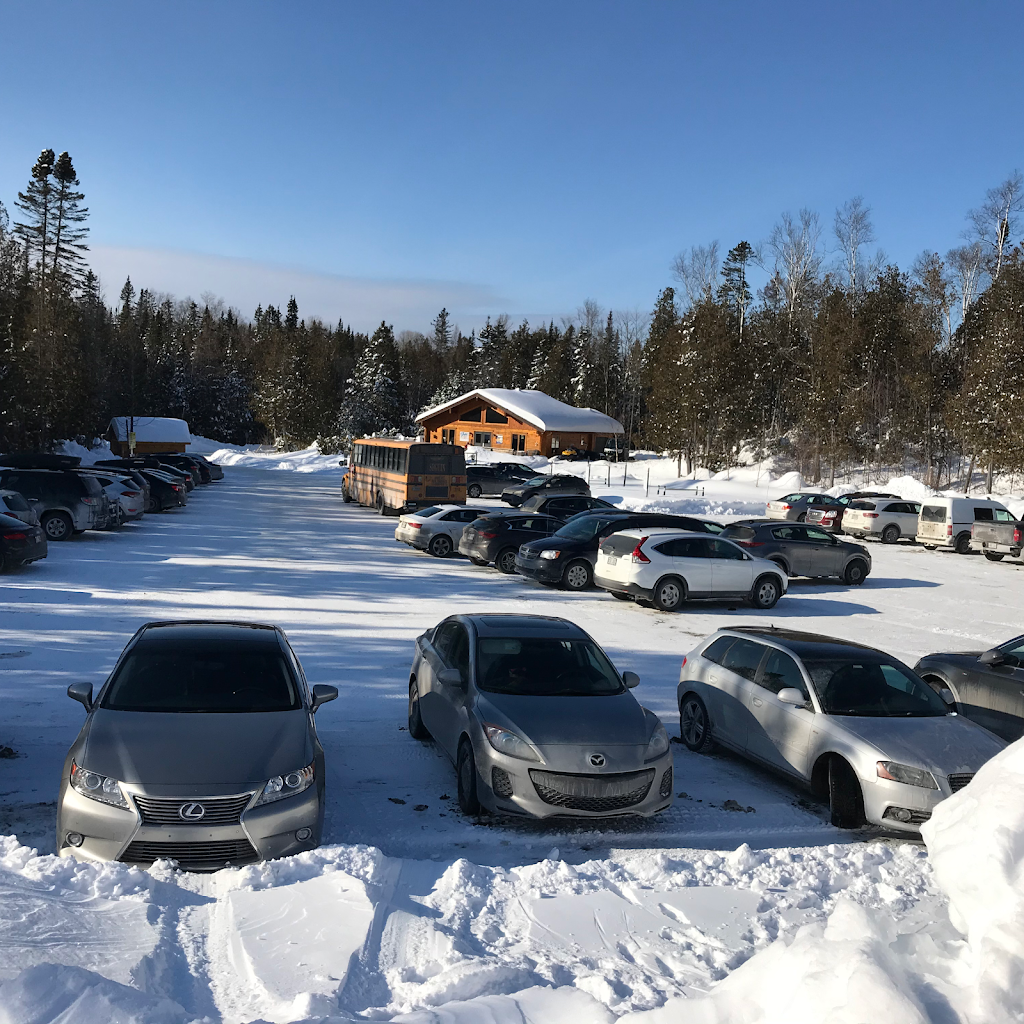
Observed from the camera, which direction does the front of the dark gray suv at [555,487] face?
facing the viewer and to the left of the viewer

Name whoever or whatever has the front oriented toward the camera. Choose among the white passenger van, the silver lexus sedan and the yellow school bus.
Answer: the silver lexus sedan

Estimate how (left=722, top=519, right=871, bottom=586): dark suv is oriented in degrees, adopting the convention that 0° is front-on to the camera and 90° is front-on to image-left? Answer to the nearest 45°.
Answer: approximately 225°

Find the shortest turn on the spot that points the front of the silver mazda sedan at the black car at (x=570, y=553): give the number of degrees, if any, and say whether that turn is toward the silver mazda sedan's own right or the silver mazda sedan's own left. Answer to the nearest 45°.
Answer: approximately 135° to the silver mazda sedan's own left

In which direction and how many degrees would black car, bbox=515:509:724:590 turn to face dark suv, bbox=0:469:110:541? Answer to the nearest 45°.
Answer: approximately 45° to its right

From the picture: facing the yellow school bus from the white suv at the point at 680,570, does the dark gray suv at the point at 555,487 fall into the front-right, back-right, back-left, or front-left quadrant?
front-right

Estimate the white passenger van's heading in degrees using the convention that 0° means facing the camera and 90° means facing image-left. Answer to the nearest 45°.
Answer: approximately 225°

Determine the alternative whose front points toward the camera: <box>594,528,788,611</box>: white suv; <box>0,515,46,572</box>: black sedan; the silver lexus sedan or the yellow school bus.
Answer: the silver lexus sedan

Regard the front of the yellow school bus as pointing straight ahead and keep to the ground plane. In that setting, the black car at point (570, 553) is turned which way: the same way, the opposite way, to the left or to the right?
to the left

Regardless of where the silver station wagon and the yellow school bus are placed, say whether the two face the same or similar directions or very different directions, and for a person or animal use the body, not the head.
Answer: very different directions

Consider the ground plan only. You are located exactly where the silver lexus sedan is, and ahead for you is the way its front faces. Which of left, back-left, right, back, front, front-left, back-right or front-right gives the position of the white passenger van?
back-left

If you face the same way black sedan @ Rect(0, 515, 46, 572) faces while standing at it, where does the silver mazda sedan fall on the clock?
The silver mazda sedan is roughly at 7 o'clock from the black sedan.

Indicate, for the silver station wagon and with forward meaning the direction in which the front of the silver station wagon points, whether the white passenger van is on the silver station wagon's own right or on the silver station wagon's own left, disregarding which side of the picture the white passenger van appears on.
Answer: on the silver station wagon's own left

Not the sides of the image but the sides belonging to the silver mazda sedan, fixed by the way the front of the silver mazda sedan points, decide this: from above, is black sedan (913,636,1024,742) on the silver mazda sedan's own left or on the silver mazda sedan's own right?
on the silver mazda sedan's own left

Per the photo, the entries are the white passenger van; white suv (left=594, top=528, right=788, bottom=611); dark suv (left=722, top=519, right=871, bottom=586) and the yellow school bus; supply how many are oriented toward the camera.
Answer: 0

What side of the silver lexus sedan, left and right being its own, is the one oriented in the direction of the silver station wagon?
left

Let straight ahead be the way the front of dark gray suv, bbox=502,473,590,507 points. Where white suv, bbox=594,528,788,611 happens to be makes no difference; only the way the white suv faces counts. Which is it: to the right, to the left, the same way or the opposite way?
the opposite way

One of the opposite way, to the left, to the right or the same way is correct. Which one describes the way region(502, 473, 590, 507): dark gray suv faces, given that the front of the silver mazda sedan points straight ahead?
to the right

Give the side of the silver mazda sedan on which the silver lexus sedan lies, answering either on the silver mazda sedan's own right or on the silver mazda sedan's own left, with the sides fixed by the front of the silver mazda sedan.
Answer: on the silver mazda sedan's own right
